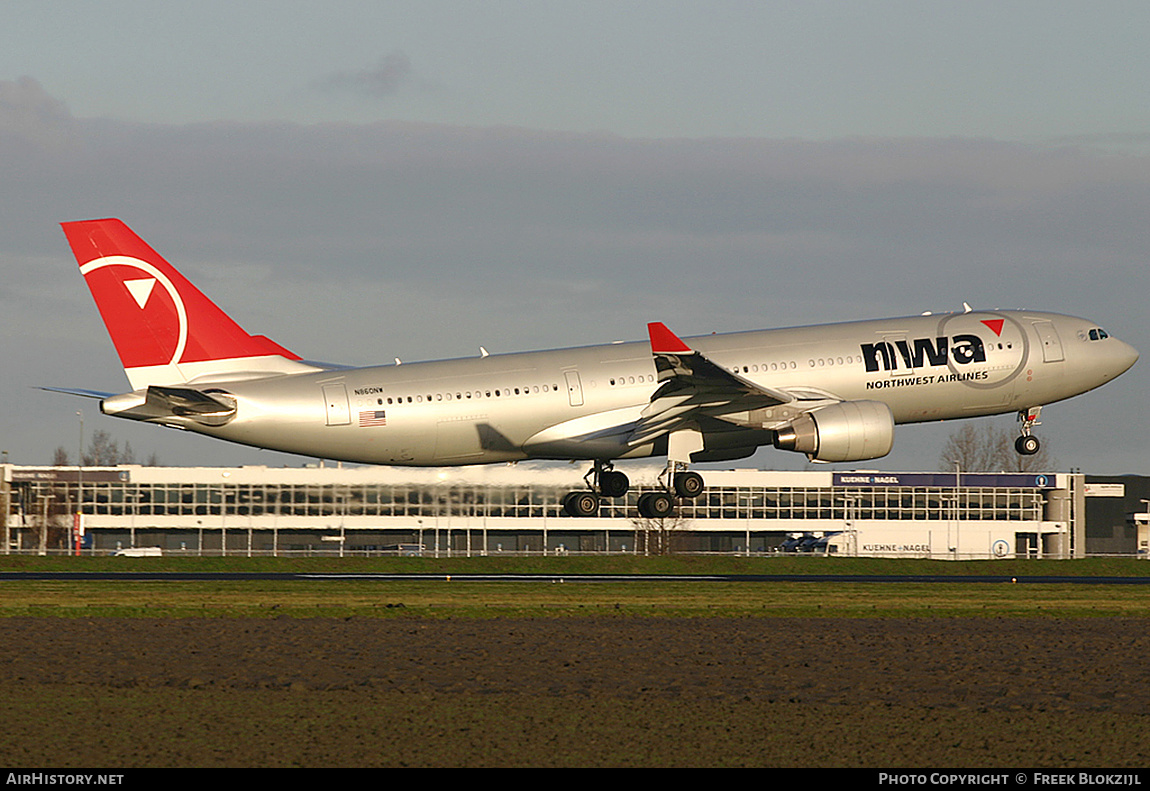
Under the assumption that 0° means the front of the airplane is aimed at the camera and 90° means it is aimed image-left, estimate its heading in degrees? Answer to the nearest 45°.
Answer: approximately 270°
